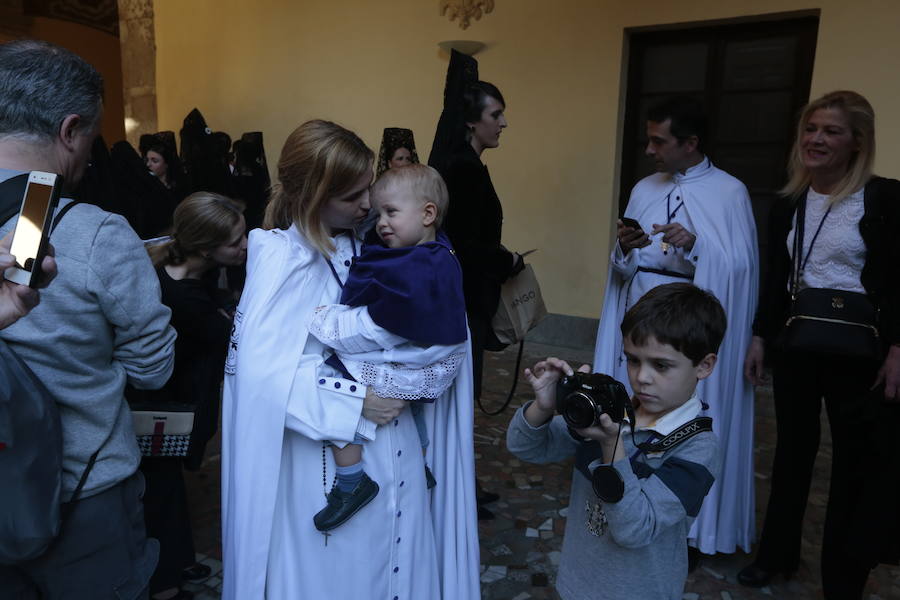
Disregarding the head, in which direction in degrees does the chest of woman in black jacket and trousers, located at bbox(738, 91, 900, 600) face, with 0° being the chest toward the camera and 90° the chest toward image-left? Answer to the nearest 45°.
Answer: approximately 45°

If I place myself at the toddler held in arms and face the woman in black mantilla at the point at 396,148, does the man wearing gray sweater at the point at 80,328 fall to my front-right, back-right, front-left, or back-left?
back-left

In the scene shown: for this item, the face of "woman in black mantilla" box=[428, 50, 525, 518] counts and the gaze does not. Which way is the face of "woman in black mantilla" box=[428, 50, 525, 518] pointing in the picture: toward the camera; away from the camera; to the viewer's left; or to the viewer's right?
to the viewer's right

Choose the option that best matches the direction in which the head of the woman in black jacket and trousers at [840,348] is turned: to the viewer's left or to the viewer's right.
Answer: to the viewer's left

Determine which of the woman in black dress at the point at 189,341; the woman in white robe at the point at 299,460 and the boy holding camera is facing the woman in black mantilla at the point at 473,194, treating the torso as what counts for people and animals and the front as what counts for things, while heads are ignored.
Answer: the woman in black dress

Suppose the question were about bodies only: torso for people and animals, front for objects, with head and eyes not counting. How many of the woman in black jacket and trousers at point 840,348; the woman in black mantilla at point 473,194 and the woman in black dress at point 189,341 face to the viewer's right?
2

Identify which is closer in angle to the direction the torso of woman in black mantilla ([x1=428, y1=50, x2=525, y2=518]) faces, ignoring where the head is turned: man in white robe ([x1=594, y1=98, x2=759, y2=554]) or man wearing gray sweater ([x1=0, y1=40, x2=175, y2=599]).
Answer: the man in white robe

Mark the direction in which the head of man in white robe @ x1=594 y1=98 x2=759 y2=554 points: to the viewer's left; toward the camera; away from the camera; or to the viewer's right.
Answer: to the viewer's left

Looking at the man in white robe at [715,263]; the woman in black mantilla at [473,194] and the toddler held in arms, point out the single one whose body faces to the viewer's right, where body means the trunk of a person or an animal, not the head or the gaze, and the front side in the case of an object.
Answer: the woman in black mantilla

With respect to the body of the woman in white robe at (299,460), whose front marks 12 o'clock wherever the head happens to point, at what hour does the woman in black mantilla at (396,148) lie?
The woman in black mantilla is roughly at 8 o'clock from the woman in white robe.

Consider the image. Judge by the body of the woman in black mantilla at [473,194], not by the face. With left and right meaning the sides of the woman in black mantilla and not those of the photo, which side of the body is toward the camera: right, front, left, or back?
right

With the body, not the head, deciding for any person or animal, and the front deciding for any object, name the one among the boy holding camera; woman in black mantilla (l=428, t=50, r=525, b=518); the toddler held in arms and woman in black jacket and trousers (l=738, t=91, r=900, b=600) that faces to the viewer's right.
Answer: the woman in black mantilla
